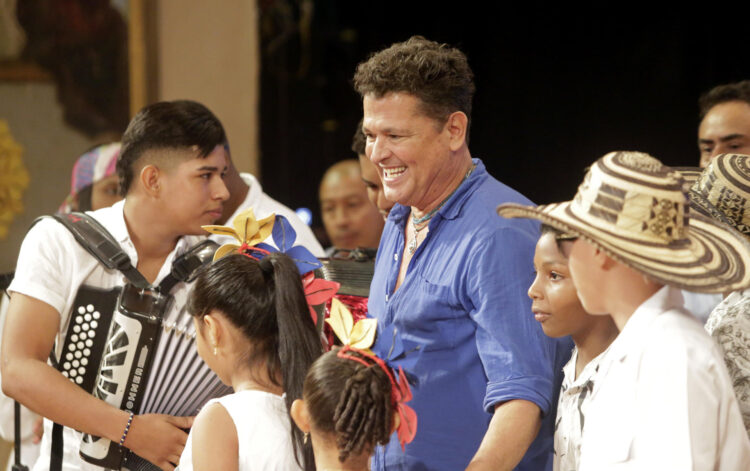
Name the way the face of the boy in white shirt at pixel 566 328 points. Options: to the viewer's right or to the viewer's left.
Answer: to the viewer's left

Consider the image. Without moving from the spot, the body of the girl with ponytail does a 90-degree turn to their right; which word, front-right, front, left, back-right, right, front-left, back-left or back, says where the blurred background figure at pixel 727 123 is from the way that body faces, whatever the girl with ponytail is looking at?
front

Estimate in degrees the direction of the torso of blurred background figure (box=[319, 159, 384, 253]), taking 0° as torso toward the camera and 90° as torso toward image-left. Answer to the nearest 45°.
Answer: approximately 45°

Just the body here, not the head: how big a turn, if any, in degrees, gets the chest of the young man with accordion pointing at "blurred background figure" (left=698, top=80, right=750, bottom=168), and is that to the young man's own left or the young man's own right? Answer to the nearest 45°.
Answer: approximately 45° to the young man's own left

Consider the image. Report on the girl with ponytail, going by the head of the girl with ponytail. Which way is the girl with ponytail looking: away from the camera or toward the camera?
away from the camera

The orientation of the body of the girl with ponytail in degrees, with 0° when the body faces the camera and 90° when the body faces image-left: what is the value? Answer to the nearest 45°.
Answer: approximately 135°

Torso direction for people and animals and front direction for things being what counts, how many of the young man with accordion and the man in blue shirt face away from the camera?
0

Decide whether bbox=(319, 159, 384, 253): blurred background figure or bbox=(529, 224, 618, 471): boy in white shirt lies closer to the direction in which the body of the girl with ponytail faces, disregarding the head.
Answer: the blurred background figure

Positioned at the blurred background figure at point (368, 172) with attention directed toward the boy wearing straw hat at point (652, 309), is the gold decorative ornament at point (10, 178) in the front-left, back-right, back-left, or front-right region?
back-right

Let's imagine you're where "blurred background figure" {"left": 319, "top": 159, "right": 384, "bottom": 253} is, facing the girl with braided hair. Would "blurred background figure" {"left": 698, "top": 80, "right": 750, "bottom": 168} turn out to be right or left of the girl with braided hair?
left

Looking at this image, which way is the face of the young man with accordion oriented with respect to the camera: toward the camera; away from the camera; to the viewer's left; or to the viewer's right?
to the viewer's right

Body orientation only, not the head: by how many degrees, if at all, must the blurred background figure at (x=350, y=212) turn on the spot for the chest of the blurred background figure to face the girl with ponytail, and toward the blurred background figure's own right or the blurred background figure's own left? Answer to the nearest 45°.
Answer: approximately 45° to the blurred background figure's own left

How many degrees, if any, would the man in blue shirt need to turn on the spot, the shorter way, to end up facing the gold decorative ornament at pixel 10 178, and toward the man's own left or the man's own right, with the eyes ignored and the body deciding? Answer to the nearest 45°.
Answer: approximately 90° to the man's own right

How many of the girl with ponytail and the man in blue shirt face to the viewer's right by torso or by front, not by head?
0

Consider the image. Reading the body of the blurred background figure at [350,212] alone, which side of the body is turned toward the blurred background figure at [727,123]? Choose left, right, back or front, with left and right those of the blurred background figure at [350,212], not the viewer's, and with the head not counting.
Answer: left

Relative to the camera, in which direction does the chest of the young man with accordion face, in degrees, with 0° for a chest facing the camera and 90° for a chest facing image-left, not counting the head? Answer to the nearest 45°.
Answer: approximately 315°
